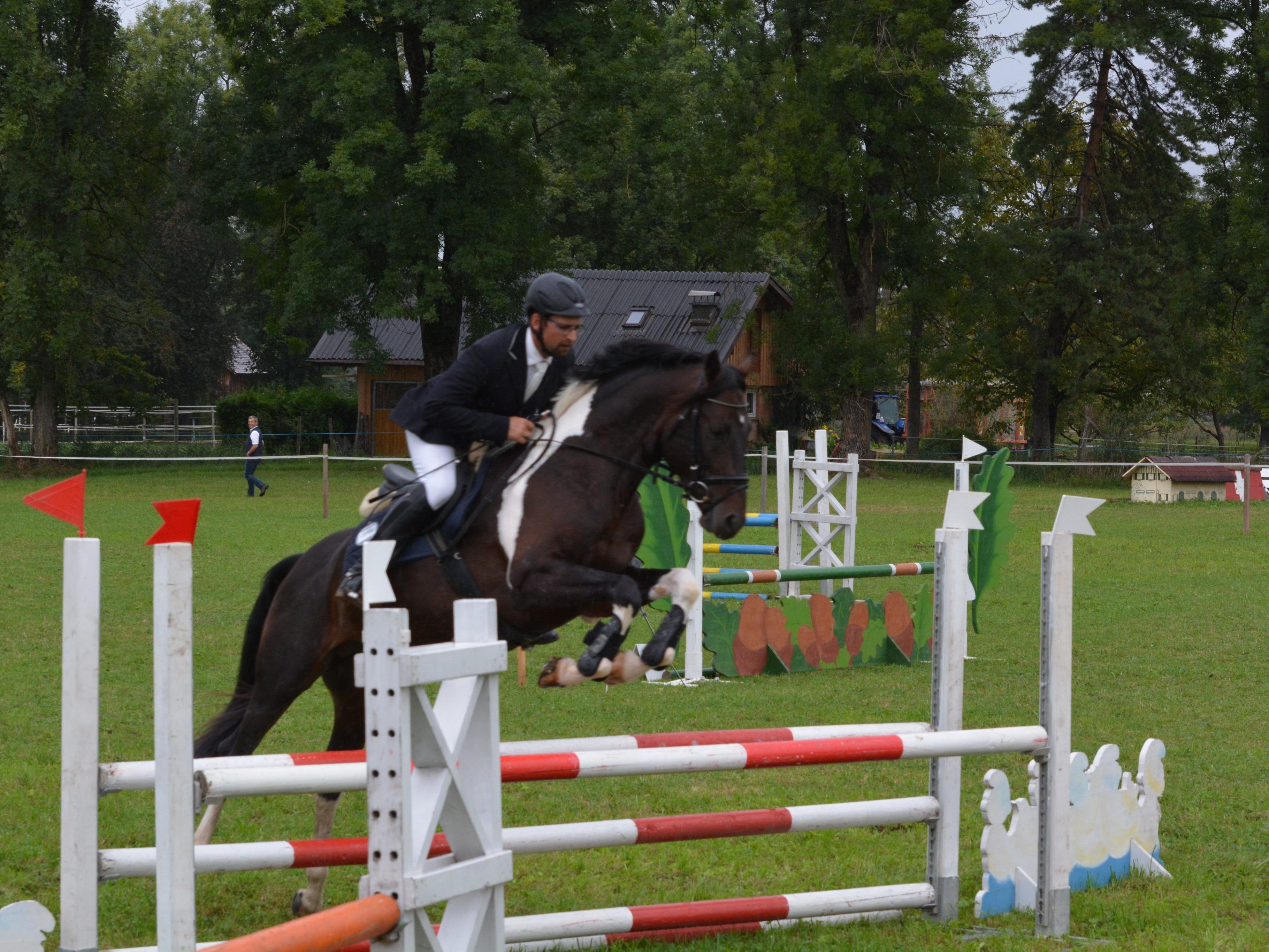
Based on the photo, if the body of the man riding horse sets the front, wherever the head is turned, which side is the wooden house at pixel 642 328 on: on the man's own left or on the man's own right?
on the man's own left

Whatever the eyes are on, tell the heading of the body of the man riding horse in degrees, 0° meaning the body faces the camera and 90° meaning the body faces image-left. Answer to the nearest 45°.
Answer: approximately 315°

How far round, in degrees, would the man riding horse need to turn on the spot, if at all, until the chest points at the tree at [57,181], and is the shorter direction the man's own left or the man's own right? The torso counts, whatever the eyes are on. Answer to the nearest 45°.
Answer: approximately 135° to the man's own left

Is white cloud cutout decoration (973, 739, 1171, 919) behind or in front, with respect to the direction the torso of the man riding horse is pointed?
in front

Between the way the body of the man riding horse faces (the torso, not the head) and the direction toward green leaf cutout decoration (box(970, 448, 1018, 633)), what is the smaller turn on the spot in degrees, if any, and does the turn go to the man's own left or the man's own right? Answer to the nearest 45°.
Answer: approximately 90° to the man's own left

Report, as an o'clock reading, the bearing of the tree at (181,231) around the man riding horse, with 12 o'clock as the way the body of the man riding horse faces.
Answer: The tree is roughly at 7 o'clock from the man riding horse.

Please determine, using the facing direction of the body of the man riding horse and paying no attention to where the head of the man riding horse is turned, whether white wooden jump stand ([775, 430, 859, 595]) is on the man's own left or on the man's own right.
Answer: on the man's own left

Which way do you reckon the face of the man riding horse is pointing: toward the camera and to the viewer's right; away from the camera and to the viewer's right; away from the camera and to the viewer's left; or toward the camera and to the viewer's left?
toward the camera and to the viewer's right

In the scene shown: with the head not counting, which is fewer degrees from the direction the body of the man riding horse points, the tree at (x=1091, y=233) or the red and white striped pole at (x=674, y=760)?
the red and white striped pole
